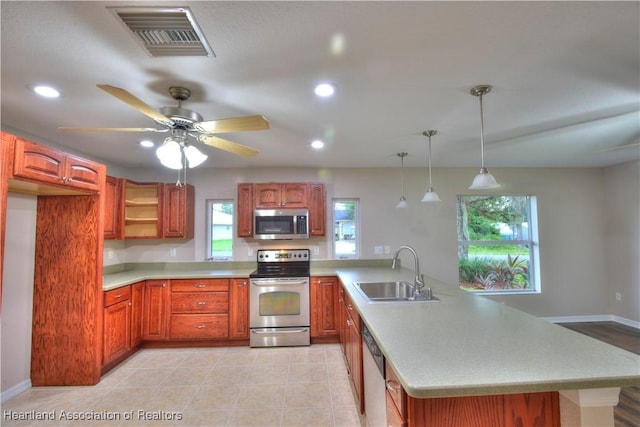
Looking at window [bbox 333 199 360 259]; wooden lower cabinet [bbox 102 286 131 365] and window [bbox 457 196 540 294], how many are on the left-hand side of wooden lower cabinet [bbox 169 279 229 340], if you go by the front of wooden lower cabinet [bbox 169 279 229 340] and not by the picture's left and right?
2

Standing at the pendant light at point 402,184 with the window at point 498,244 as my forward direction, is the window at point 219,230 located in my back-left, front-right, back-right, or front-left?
back-left

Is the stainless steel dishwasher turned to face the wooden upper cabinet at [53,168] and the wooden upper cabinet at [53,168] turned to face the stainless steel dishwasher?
yes

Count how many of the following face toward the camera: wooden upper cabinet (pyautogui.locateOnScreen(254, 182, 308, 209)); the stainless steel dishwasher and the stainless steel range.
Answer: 2

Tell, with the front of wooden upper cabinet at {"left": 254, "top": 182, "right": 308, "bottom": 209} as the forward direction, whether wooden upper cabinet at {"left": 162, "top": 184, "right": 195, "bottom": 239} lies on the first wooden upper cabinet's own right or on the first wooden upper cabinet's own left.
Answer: on the first wooden upper cabinet's own right

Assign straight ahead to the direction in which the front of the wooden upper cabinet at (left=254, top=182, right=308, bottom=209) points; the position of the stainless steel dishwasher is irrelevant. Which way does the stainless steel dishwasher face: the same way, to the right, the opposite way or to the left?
to the right
